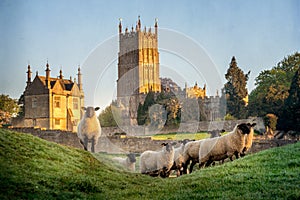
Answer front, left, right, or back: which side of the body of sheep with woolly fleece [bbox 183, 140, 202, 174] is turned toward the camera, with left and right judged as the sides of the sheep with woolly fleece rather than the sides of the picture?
right

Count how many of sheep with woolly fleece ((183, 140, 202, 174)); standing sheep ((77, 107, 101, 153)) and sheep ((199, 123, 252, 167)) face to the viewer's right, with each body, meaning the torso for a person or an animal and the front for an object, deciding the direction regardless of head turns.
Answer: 2

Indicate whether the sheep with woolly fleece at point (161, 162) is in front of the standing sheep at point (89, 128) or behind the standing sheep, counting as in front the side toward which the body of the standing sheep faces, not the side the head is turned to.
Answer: in front

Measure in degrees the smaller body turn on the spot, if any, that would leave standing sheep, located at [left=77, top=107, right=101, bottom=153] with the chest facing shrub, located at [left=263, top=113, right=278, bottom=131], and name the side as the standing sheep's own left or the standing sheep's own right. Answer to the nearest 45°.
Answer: approximately 135° to the standing sheep's own left

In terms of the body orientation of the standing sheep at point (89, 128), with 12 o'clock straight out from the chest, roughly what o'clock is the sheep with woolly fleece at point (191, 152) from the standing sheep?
The sheep with woolly fleece is roughly at 10 o'clock from the standing sheep.

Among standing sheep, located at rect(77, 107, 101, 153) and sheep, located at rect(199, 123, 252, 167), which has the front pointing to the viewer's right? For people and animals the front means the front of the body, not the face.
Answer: the sheep, located at rect(199, 123, 252, 167)

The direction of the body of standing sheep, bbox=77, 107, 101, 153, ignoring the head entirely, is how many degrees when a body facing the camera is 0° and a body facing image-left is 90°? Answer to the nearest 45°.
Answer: approximately 0°

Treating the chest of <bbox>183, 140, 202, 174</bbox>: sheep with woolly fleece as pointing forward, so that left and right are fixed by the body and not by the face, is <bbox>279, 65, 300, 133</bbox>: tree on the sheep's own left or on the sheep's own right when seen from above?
on the sheep's own left

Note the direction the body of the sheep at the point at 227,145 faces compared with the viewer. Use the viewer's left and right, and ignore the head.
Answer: facing to the right of the viewer

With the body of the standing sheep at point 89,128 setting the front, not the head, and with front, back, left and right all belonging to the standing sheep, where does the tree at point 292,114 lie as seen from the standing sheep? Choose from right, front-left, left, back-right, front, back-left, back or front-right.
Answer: back-left

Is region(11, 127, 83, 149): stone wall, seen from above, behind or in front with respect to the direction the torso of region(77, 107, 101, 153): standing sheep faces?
behind
